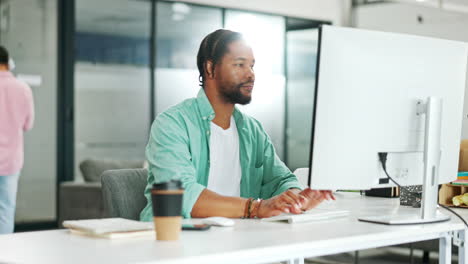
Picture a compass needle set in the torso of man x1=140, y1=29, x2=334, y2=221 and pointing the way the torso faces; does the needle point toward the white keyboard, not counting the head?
yes

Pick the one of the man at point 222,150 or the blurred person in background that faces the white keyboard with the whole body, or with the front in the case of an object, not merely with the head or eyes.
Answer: the man

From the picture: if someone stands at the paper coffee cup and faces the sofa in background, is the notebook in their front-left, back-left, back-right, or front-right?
front-left

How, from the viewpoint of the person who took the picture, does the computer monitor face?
facing away from the viewer and to the left of the viewer

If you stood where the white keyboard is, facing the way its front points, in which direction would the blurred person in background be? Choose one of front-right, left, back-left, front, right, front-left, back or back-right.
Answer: front

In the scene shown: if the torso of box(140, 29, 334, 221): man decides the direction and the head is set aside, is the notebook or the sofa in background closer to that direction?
the notebook

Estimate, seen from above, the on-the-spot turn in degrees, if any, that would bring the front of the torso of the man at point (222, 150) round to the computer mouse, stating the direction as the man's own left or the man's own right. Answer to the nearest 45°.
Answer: approximately 45° to the man's own right

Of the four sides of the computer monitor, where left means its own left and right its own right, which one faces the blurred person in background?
front

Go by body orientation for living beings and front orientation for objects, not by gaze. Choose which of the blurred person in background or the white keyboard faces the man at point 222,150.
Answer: the white keyboard

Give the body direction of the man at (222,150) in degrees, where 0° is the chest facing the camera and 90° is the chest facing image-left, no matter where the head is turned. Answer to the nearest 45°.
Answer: approximately 315°
